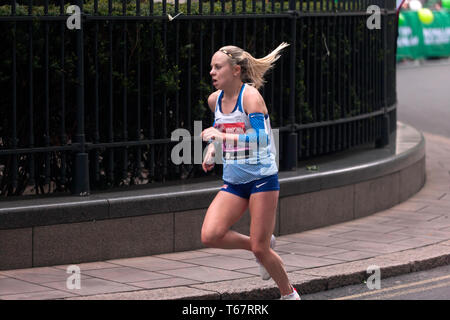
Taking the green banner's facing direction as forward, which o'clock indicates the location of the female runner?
The female runner is roughly at 12 o'clock from the green banner.

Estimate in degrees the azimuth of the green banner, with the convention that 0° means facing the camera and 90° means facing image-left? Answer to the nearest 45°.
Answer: approximately 0°

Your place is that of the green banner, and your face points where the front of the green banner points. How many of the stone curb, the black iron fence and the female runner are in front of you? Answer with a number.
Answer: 3

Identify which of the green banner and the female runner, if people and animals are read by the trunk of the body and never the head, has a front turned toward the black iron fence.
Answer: the green banner

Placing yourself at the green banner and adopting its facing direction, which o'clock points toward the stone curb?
The stone curb is roughly at 12 o'clock from the green banner.

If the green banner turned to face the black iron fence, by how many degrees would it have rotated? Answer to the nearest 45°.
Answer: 0° — it already faces it

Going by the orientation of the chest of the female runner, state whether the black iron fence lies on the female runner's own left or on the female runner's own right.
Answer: on the female runner's own right
